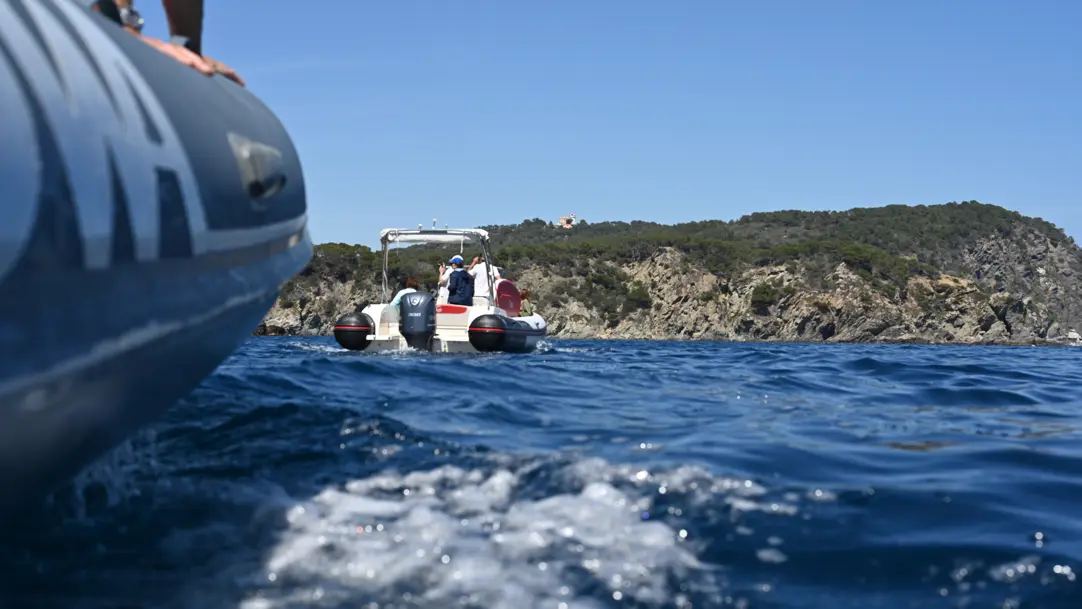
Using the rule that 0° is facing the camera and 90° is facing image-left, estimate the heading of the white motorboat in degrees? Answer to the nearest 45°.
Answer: approximately 225°
